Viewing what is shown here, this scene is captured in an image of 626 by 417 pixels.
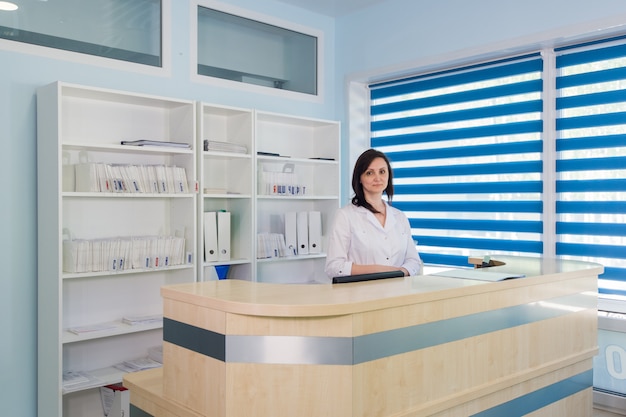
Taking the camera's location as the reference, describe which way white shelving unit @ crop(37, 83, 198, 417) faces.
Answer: facing the viewer and to the right of the viewer

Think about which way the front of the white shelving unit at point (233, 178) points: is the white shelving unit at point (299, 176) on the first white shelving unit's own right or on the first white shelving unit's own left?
on the first white shelving unit's own left

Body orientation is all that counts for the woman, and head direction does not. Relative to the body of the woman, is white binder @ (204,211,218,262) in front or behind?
behind

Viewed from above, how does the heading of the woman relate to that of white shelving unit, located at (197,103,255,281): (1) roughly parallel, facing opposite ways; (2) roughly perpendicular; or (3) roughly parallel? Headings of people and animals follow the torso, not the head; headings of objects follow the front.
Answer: roughly parallel

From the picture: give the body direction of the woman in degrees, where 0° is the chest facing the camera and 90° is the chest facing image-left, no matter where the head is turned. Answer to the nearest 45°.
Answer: approximately 315°

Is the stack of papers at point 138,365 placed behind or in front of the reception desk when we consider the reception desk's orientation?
behind

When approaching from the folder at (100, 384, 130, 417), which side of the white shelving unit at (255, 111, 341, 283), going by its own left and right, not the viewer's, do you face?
right

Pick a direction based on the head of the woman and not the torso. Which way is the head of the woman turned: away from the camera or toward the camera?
toward the camera

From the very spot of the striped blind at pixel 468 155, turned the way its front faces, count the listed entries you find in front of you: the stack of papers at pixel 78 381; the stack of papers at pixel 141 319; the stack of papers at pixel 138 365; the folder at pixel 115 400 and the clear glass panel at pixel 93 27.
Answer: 5

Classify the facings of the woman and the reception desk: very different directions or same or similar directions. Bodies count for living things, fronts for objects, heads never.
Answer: same or similar directions

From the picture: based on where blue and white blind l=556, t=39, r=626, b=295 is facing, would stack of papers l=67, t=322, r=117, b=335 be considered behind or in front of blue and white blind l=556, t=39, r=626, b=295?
in front

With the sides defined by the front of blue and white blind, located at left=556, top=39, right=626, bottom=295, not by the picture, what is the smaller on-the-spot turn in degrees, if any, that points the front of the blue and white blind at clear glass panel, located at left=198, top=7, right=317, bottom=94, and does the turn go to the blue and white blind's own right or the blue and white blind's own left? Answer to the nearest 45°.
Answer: approximately 45° to the blue and white blind's own right

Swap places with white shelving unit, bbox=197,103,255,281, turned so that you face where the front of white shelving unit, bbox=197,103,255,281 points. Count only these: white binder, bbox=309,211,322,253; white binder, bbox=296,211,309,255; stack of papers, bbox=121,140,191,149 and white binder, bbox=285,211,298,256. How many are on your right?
1
